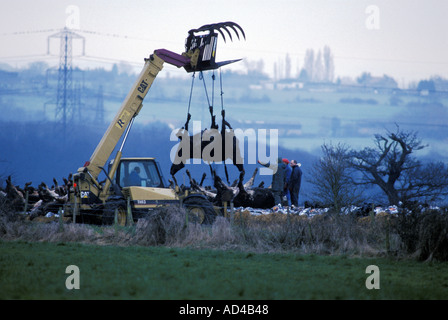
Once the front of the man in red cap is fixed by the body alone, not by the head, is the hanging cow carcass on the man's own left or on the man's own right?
on the man's own left

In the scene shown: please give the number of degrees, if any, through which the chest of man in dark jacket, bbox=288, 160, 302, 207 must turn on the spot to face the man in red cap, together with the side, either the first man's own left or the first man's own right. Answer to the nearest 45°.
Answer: approximately 45° to the first man's own right

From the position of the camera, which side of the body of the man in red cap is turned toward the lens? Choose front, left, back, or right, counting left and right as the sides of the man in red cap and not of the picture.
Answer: left

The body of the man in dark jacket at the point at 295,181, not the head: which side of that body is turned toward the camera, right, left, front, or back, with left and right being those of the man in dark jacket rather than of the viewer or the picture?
left

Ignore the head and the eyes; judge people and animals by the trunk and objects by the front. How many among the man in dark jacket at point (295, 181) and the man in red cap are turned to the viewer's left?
2

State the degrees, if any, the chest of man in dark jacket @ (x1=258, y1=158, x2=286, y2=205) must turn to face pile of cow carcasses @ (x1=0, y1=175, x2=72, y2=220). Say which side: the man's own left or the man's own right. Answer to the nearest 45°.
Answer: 0° — they already face it

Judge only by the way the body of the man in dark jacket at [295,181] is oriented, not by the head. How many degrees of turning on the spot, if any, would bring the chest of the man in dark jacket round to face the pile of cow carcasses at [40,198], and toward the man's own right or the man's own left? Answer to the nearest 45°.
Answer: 0° — they already face it

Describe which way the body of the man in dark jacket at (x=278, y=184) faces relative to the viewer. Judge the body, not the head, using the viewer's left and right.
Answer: facing to the left of the viewer
